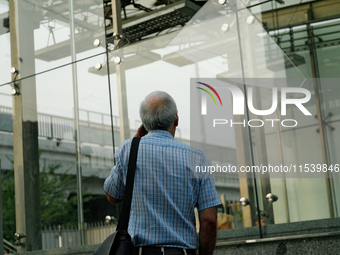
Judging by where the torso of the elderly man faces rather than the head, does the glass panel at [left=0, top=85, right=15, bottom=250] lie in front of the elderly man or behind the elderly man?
in front

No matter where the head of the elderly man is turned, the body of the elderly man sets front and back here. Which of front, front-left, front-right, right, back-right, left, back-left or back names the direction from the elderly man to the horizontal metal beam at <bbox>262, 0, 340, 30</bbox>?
front-right

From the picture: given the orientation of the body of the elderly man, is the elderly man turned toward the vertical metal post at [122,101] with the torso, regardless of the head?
yes

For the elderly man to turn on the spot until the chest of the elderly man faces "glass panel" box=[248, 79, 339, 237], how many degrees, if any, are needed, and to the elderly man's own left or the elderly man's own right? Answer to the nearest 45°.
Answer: approximately 45° to the elderly man's own right

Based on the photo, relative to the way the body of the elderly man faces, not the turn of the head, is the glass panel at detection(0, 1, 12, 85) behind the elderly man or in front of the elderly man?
in front

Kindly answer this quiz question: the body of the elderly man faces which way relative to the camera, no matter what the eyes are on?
away from the camera

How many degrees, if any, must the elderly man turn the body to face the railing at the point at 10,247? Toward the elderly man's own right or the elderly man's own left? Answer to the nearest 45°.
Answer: approximately 45° to the elderly man's own left

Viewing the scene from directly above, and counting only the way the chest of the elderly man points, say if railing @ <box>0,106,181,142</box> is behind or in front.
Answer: in front

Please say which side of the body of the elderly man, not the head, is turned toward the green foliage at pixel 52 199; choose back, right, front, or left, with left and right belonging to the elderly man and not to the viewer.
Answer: front

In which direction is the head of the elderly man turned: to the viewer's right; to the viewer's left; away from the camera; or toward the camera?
away from the camera
